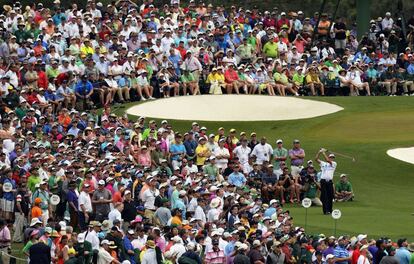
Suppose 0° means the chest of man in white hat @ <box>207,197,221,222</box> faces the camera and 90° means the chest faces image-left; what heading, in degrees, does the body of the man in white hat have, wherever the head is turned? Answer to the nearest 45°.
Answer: approximately 225°

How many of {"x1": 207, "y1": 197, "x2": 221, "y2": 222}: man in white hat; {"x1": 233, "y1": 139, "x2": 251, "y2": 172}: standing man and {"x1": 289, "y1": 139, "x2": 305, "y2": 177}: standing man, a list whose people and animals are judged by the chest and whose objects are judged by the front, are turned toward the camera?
2

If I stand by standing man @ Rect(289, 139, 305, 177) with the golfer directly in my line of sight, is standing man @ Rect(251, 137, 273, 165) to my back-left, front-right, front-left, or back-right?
back-right

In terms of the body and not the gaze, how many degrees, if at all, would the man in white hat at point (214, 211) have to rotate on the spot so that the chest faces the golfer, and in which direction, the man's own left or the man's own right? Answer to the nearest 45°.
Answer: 0° — they already face them

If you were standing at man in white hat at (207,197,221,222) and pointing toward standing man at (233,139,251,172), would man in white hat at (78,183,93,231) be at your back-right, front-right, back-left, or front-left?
back-left
